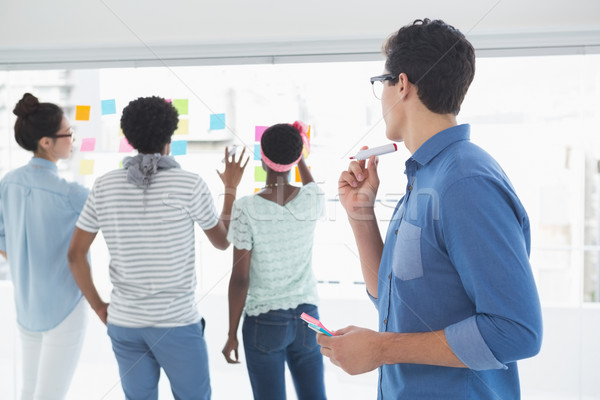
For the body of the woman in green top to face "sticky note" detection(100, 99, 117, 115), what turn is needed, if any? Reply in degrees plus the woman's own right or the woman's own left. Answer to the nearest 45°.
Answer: approximately 45° to the woman's own left

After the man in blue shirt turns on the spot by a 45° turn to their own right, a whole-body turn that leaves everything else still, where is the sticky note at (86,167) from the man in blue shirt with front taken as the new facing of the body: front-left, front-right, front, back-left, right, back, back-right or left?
front

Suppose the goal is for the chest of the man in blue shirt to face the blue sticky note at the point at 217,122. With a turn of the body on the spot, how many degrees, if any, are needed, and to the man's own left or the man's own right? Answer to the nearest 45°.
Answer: approximately 45° to the man's own right

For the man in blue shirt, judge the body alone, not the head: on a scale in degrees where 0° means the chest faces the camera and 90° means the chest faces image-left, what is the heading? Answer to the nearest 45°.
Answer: approximately 90°

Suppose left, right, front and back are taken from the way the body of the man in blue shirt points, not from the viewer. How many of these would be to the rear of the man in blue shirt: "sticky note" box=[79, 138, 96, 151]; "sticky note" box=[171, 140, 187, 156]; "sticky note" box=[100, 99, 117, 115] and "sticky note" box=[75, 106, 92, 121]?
0

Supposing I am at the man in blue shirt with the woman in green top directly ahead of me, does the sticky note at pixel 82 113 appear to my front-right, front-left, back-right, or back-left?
front-left

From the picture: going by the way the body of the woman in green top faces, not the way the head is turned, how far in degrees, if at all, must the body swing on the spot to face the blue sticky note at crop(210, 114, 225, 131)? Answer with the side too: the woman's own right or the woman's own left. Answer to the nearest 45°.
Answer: approximately 45° to the woman's own left

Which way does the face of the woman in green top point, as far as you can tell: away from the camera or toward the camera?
away from the camera

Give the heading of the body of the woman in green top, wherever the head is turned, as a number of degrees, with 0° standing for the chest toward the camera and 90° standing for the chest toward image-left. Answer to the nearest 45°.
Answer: approximately 180°

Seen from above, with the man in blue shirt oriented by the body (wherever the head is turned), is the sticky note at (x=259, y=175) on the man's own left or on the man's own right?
on the man's own right

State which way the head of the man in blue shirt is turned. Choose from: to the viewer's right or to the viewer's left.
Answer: to the viewer's left
